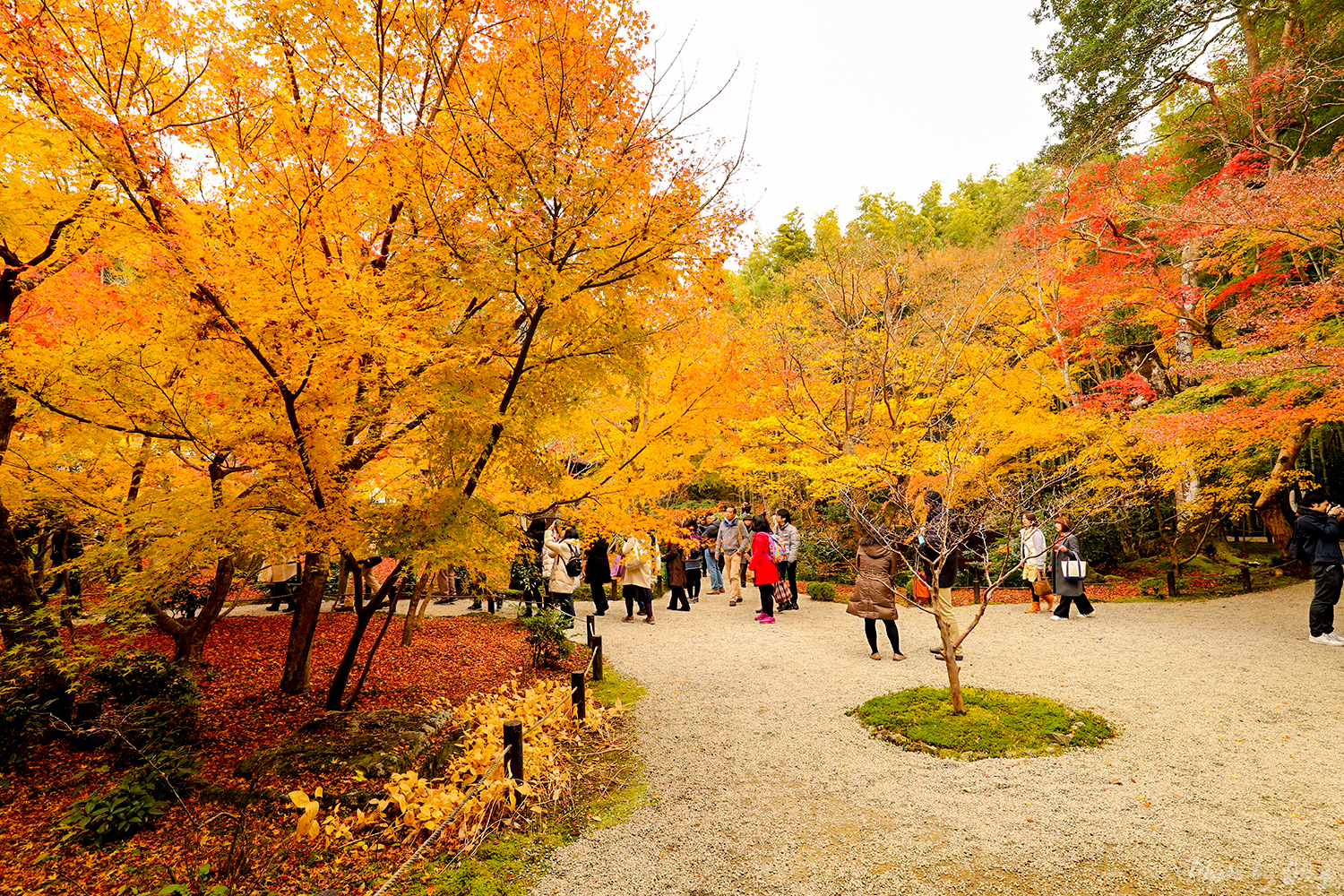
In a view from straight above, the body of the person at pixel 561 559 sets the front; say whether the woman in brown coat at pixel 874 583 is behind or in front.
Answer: behind

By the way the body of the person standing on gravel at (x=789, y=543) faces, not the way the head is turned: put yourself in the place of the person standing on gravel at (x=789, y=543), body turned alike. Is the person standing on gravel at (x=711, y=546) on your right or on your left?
on your right

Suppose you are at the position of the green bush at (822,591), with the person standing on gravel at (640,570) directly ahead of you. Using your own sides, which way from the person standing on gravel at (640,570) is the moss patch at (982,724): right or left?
left

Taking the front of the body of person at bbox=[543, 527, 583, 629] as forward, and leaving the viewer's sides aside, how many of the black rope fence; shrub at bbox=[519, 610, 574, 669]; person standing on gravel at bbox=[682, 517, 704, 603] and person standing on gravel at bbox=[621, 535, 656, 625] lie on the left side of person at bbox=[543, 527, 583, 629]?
2

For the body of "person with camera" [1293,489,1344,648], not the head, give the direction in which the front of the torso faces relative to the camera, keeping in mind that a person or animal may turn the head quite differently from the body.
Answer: to the viewer's right

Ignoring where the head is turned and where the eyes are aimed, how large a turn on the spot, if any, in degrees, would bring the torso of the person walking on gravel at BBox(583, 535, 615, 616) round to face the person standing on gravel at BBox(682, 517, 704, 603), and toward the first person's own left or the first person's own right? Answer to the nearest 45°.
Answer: approximately 45° to the first person's own right

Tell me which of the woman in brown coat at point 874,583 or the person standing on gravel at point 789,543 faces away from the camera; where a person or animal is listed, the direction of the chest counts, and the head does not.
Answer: the woman in brown coat

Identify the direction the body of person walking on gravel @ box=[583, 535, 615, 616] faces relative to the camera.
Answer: away from the camera

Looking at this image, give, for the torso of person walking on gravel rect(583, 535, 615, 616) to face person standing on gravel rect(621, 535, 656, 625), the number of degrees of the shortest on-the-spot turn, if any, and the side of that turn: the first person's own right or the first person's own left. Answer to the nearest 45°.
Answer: approximately 135° to the first person's own right
